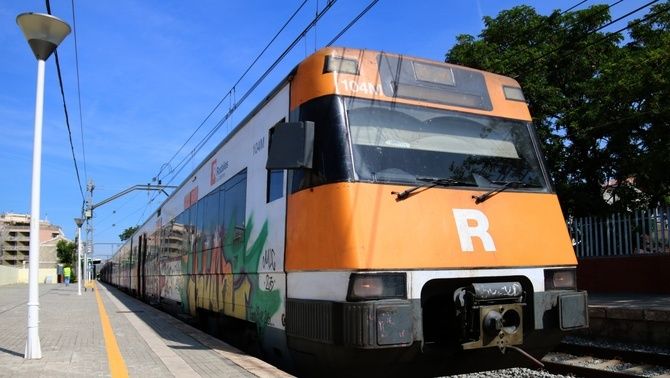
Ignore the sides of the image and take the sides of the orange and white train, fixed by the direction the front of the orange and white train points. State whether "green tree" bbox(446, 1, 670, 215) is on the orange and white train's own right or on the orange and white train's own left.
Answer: on the orange and white train's own left

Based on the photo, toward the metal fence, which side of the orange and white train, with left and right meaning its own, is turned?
left

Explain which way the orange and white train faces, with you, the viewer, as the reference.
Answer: facing the viewer and to the right of the viewer

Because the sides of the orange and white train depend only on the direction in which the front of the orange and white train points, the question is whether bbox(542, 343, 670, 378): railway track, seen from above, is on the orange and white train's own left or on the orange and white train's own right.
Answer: on the orange and white train's own left
